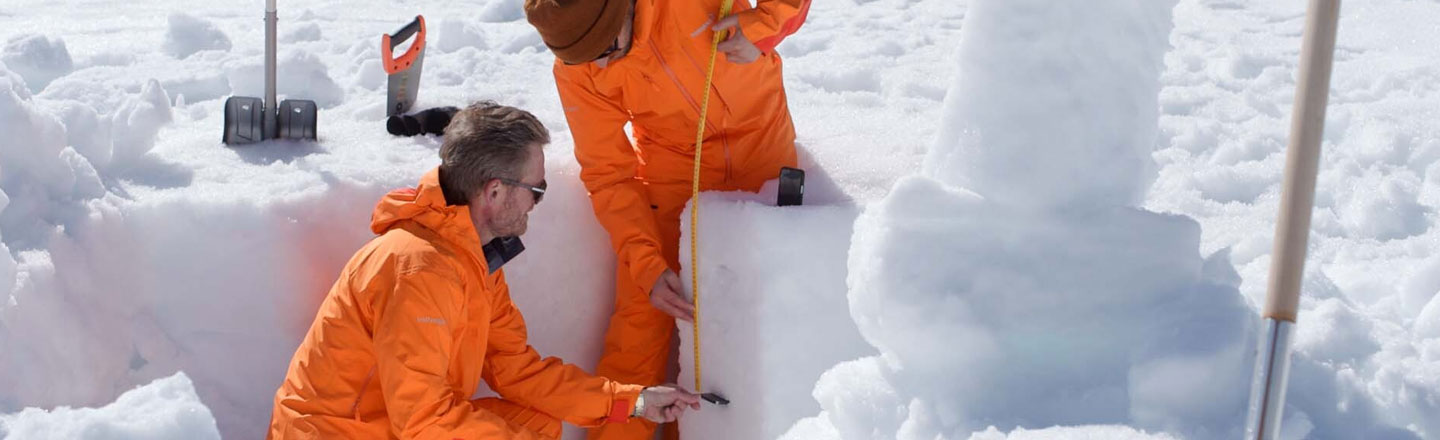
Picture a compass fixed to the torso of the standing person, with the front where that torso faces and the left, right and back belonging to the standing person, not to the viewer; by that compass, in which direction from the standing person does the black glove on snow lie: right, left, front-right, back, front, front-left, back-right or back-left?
back-right

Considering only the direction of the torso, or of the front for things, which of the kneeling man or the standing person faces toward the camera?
the standing person

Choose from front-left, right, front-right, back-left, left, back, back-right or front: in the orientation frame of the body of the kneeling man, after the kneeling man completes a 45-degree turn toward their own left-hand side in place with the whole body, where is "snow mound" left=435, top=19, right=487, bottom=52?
front-left

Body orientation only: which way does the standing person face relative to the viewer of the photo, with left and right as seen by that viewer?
facing the viewer

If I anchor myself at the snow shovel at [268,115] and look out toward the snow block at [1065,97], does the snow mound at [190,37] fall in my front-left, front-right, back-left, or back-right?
back-left

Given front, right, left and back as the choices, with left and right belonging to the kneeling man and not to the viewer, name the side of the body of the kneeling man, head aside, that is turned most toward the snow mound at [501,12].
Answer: left

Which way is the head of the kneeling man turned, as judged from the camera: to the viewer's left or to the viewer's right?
to the viewer's right

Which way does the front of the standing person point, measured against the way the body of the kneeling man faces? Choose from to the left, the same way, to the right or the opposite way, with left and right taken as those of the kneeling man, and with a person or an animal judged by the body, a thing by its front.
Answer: to the right

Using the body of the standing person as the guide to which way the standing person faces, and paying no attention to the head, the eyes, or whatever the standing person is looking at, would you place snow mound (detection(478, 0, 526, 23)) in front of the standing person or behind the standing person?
behind

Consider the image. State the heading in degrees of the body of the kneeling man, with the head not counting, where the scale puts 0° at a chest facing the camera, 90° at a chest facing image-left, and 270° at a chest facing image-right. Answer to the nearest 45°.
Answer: approximately 270°

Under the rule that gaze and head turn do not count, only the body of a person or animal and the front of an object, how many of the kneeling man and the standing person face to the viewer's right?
1

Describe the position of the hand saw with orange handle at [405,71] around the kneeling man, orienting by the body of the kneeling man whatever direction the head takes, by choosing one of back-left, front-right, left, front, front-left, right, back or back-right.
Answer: left

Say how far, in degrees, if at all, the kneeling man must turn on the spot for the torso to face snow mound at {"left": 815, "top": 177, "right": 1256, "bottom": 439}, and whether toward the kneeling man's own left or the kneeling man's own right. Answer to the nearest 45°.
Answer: approximately 45° to the kneeling man's own right
